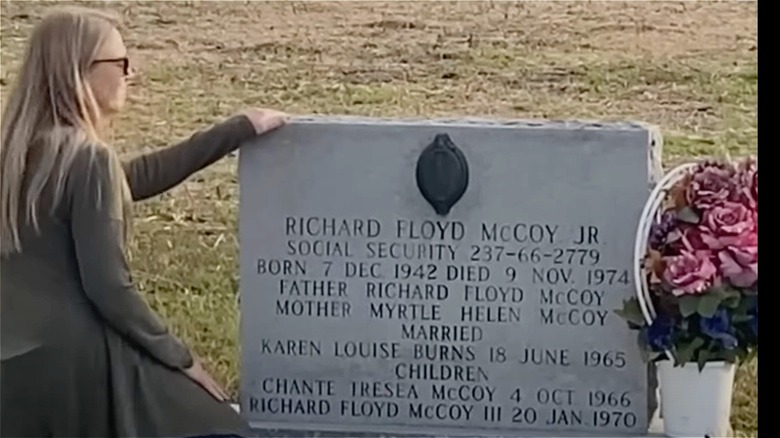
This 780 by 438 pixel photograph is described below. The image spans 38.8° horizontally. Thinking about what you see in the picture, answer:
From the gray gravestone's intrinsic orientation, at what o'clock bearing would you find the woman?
The woman is roughly at 3 o'clock from the gray gravestone.

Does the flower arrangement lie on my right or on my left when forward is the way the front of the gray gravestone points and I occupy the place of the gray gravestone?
on my left

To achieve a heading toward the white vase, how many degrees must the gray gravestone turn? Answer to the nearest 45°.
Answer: approximately 90° to its left

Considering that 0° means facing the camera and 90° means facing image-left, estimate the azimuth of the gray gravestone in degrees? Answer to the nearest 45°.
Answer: approximately 0°
